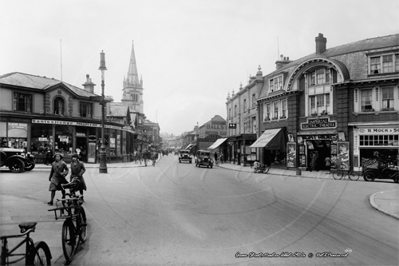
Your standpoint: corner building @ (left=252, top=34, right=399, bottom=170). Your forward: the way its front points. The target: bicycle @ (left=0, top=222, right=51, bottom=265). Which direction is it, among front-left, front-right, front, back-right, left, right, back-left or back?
front-left

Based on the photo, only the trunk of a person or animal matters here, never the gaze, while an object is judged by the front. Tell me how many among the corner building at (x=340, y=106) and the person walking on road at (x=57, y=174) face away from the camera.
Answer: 0

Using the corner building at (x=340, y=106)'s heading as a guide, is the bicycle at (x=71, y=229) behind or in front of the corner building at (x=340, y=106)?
in front

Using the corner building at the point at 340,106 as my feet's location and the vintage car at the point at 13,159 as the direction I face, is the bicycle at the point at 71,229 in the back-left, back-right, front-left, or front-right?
front-left

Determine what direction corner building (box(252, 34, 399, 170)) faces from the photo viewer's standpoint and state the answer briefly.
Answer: facing the viewer and to the left of the viewer

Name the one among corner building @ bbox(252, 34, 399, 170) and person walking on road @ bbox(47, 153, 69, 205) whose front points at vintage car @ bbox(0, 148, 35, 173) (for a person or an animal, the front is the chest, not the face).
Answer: the corner building

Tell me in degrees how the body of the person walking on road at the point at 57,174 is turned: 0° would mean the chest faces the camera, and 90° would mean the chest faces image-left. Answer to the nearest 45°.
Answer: approximately 45°

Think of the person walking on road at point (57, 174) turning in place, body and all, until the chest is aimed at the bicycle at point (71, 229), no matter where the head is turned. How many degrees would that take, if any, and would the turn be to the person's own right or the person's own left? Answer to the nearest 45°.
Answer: approximately 45° to the person's own left

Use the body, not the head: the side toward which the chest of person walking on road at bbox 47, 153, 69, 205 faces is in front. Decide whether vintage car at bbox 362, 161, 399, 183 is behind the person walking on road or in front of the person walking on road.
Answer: behind
